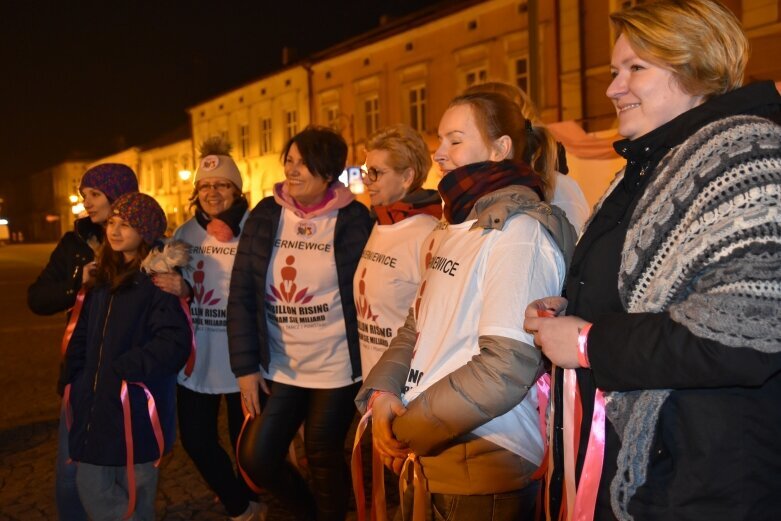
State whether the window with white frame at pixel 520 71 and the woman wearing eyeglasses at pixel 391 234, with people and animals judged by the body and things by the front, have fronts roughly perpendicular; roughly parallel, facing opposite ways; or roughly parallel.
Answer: roughly parallel

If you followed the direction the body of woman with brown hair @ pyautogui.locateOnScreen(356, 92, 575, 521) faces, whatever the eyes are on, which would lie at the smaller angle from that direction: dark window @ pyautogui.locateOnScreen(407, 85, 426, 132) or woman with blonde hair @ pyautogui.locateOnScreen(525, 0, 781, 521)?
the woman with blonde hair

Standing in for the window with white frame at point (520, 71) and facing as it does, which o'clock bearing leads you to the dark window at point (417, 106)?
The dark window is roughly at 3 o'clock from the window with white frame.

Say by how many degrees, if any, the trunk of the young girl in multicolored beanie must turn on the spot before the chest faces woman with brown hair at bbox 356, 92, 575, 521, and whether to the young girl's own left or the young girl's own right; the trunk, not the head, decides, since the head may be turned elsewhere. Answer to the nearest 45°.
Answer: approximately 90° to the young girl's own left

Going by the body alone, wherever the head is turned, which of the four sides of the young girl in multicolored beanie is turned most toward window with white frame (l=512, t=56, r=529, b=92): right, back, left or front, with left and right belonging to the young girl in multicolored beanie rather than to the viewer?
back

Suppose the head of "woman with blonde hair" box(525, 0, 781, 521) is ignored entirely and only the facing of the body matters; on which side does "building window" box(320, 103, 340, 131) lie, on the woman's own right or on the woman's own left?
on the woman's own right

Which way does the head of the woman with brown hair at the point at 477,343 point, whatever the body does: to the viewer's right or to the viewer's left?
to the viewer's left

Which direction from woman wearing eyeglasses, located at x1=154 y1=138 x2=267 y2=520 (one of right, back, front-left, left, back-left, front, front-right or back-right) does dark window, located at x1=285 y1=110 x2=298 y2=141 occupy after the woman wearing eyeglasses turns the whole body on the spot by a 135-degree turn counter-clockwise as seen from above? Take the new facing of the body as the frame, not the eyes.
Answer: front-left

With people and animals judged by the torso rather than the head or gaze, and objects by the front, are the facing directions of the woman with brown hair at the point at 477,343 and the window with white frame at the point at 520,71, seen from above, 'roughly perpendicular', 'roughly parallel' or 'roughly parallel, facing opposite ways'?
roughly parallel

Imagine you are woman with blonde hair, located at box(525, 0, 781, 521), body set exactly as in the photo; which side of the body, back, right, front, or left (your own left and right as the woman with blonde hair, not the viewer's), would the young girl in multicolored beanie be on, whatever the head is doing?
front

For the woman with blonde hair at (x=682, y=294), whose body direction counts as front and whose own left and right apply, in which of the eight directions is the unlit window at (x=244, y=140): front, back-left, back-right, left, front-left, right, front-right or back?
front-right

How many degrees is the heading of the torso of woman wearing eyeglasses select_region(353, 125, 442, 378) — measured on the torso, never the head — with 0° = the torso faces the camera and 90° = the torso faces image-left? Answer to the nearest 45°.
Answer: approximately 45°

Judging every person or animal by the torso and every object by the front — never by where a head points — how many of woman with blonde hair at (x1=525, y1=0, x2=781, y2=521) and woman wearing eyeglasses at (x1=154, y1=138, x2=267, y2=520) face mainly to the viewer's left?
1

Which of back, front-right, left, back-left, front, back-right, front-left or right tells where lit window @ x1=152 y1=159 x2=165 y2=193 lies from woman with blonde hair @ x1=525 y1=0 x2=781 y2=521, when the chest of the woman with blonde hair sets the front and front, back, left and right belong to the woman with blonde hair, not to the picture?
front-right

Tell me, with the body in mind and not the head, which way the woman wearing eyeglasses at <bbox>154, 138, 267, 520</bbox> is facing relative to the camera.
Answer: toward the camera

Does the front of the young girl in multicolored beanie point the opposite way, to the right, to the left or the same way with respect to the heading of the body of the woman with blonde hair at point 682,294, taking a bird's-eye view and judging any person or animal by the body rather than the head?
to the left

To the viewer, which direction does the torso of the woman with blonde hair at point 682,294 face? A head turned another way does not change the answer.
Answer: to the viewer's left
